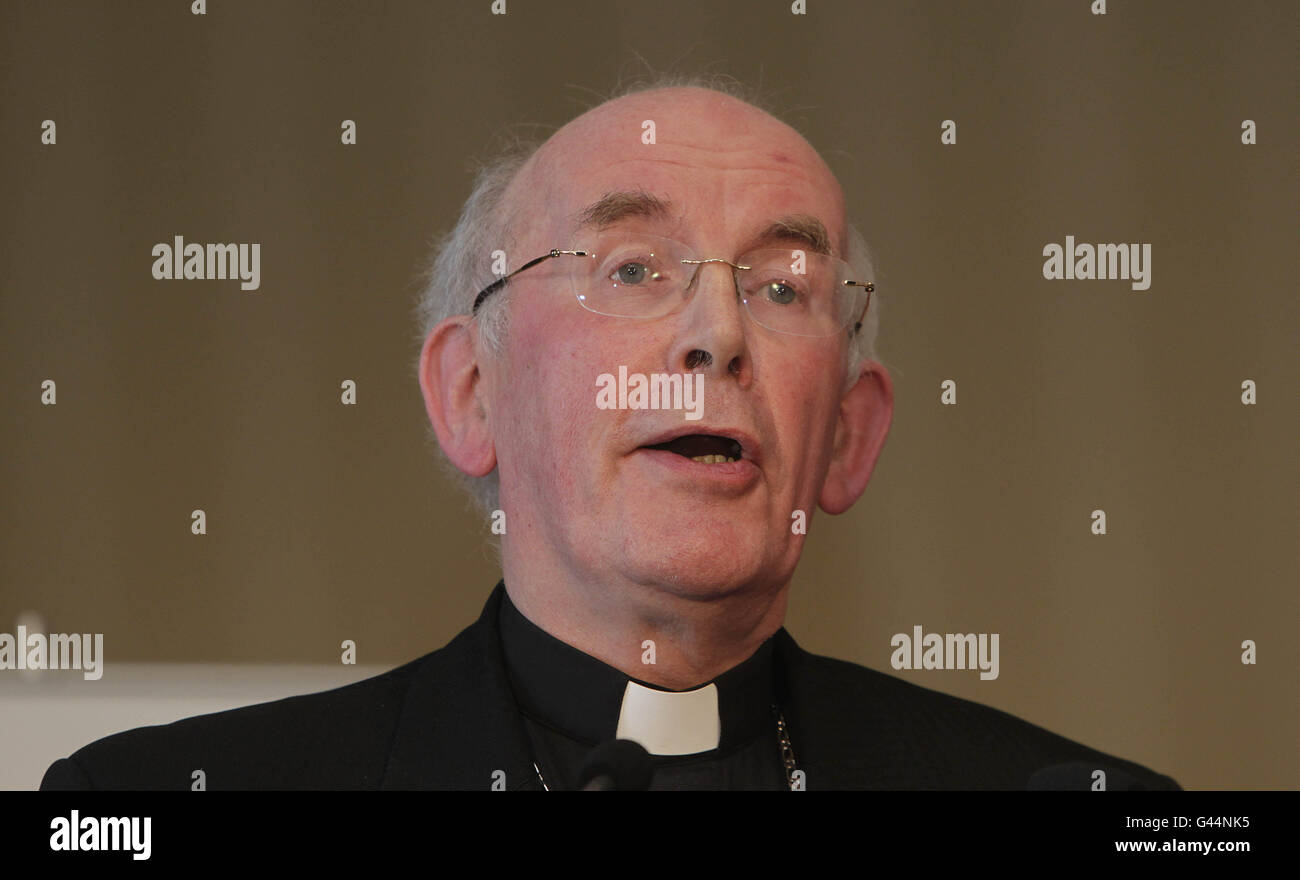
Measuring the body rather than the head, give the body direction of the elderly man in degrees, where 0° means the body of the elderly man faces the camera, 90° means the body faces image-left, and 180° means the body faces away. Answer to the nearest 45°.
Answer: approximately 0°
